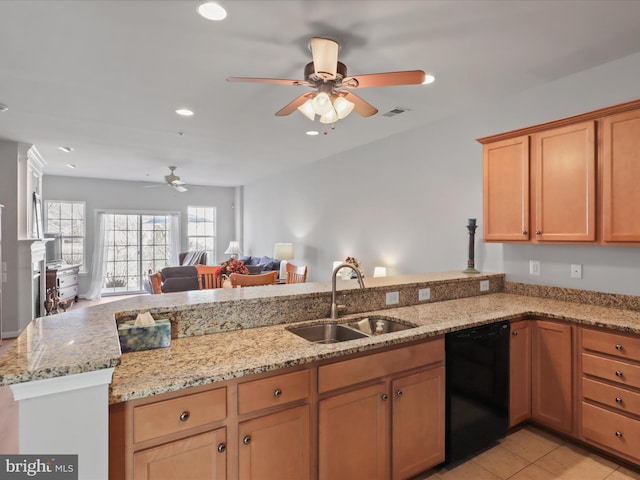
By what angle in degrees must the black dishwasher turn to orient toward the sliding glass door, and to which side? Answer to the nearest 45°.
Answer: approximately 180°

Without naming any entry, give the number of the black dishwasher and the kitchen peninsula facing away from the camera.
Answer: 0

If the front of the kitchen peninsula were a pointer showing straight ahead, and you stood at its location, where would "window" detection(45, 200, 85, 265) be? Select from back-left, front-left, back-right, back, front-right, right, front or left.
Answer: back

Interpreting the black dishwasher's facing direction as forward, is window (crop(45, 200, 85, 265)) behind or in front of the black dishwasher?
behind

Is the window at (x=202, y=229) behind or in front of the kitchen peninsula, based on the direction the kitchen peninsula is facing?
behind

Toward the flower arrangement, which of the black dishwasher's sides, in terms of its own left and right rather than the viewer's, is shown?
back

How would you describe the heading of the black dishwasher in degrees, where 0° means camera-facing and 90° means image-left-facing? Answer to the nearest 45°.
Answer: approximately 315°

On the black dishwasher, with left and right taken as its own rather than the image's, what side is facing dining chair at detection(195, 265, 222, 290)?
back

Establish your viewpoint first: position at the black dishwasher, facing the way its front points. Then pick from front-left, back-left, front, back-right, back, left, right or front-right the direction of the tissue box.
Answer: right

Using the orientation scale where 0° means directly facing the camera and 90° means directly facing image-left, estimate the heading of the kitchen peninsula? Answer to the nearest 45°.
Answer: approximately 315°
